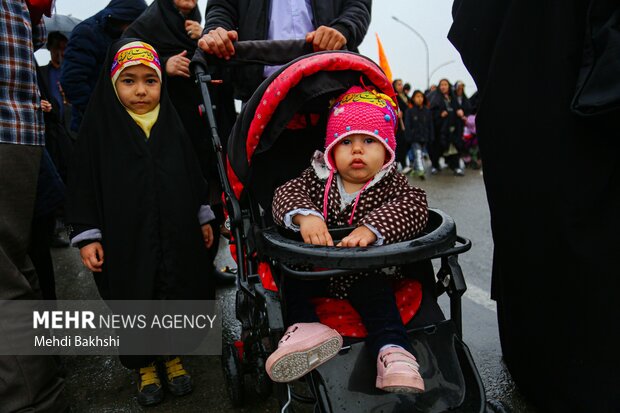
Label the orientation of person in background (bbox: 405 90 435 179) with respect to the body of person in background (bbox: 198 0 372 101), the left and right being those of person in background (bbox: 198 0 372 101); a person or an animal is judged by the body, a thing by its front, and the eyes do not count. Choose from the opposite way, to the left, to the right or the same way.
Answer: the same way

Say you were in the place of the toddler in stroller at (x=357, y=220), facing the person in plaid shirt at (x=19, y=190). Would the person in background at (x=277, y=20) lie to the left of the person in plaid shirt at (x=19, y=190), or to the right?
right

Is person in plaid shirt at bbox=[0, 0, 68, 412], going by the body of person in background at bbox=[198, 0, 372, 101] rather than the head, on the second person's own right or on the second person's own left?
on the second person's own right

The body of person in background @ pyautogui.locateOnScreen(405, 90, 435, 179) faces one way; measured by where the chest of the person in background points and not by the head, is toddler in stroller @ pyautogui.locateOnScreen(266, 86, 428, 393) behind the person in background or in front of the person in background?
in front

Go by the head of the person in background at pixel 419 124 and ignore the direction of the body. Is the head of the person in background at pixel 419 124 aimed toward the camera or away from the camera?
toward the camera

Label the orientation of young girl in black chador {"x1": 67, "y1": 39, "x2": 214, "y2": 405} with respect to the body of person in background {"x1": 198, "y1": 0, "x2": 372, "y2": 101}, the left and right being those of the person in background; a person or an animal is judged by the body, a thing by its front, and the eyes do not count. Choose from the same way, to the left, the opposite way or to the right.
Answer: the same way

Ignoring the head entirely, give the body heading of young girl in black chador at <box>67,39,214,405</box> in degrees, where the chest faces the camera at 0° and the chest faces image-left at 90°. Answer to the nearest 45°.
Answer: approximately 0°

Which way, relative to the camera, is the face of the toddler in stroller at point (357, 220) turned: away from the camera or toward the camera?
toward the camera

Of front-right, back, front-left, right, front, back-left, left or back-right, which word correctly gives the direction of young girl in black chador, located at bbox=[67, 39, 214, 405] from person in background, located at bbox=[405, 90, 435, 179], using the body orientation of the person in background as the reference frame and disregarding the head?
front

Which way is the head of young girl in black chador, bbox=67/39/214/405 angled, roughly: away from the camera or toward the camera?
toward the camera

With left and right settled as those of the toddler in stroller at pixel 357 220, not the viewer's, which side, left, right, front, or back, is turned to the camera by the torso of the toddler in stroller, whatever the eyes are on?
front

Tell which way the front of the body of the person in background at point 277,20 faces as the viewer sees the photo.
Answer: toward the camera
